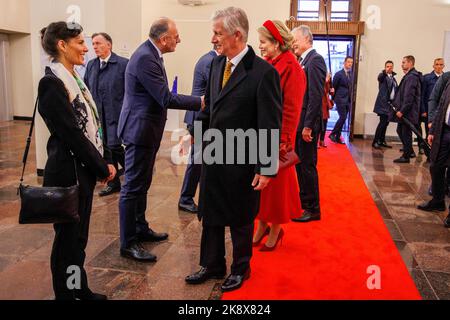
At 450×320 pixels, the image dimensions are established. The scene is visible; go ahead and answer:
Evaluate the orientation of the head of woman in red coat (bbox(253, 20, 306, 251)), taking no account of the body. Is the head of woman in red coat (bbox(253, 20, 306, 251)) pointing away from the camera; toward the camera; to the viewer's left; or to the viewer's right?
to the viewer's left

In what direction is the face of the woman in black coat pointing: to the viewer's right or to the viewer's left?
to the viewer's right

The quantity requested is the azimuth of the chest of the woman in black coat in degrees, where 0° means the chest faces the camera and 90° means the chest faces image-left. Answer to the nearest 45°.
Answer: approximately 270°

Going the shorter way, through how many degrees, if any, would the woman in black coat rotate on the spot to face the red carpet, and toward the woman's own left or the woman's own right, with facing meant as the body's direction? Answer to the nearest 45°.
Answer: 0° — they already face it
